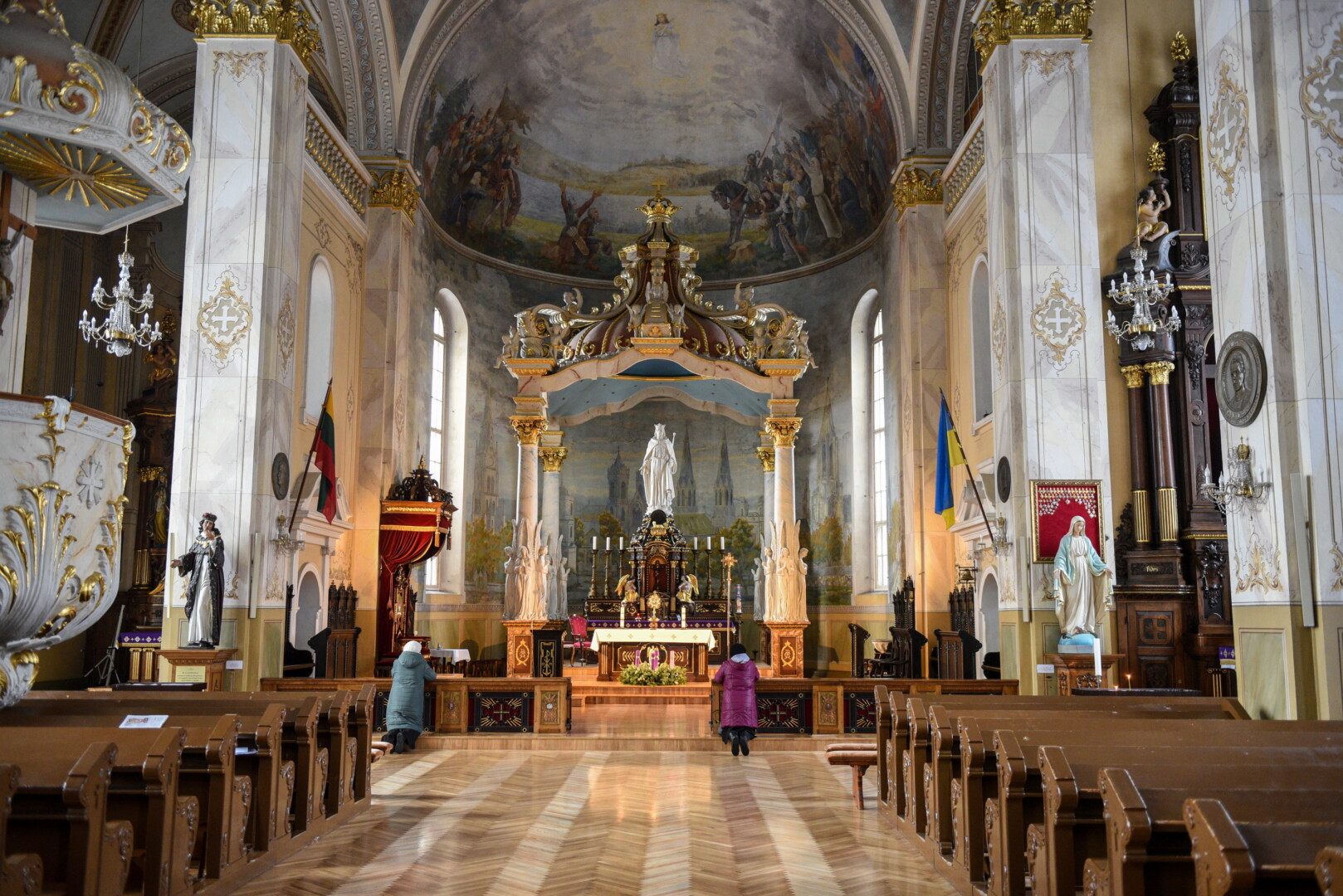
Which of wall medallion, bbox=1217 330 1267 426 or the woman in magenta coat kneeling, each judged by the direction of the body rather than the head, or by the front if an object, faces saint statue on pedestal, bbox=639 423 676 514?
the woman in magenta coat kneeling

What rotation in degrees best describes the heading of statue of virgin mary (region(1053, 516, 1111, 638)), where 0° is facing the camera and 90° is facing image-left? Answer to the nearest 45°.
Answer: approximately 0°

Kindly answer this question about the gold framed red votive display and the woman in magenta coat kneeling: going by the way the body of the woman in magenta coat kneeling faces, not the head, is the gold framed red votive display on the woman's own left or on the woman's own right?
on the woman's own right

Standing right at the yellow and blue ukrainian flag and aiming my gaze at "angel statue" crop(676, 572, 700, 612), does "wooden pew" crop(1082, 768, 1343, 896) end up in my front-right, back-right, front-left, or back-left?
back-left

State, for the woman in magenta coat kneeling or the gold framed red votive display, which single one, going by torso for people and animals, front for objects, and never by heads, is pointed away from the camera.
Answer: the woman in magenta coat kneeling

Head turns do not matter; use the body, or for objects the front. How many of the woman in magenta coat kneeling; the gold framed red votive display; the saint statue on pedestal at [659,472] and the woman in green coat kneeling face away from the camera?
2

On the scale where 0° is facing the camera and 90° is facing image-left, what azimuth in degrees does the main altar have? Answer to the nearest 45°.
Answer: approximately 0°

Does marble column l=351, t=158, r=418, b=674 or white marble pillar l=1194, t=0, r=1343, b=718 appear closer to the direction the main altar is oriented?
the white marble pillar

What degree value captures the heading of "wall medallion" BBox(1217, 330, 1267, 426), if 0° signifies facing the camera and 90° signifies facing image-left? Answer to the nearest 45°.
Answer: approximately 45°
